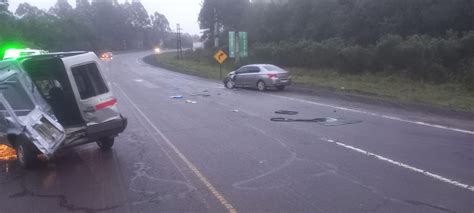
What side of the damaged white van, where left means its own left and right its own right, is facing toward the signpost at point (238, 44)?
right

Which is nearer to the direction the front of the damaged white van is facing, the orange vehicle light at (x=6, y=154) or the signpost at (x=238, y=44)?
the orange vehicle light

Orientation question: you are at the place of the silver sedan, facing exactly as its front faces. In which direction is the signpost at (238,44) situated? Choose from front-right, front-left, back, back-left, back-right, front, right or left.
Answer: front-right

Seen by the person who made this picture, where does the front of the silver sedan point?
facing away from the viewer and to the left of the viewer

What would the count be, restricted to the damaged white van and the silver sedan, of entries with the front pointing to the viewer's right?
0

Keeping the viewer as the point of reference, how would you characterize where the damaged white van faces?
facing away from the viewer and to the left of the viewer

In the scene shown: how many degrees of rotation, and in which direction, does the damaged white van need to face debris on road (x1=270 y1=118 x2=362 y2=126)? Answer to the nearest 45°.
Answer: approximately 135° to its right

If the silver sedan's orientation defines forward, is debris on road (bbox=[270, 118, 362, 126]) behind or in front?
behind
